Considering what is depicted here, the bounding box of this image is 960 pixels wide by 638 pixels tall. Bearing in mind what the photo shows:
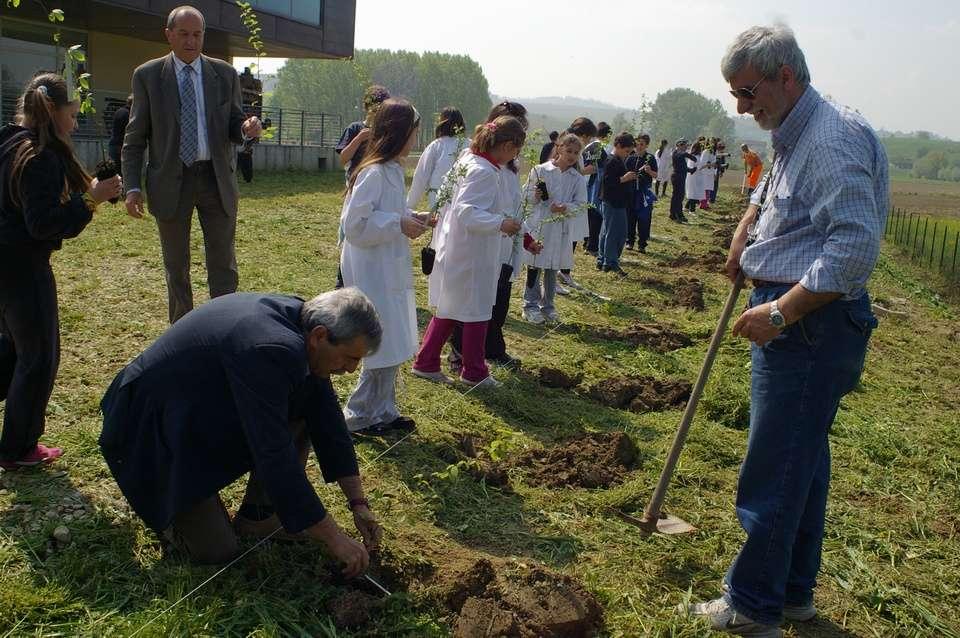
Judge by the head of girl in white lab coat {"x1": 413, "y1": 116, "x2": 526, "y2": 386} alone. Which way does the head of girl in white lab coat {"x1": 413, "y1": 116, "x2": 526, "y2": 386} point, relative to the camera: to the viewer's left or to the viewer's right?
to the viewer's right

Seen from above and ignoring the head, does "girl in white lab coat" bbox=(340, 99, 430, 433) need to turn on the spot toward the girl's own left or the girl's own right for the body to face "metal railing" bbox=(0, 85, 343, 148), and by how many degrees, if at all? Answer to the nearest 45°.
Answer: approximately 90° to the girl's own left

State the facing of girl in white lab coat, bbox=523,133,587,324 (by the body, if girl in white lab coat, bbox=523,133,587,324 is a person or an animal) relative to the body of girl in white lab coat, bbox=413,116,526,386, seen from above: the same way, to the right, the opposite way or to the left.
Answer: to the right

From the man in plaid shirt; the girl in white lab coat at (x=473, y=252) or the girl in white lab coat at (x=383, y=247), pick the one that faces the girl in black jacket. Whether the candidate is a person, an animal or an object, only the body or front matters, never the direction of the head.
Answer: the man in plaid shirt

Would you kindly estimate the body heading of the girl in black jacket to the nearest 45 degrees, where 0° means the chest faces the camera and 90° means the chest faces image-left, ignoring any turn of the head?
approximately 270°

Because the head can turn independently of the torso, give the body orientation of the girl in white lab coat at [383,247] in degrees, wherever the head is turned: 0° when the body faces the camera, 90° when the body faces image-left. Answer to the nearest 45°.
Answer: approximately 270°

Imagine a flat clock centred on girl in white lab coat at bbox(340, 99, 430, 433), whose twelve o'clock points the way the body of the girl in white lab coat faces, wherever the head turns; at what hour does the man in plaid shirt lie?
The man in plaid shirt is roughly at 2 o'clock from the girl in white lab coat.

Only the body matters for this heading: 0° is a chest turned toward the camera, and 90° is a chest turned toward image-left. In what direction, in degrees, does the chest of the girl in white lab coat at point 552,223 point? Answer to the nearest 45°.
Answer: approximately 0°

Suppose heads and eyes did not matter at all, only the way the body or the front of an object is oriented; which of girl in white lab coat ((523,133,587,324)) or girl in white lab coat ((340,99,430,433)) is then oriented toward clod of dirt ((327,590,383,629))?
girl in white lab coat ((523,133,587,324))

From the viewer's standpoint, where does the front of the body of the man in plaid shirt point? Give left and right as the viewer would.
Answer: facing to the left of the viewer

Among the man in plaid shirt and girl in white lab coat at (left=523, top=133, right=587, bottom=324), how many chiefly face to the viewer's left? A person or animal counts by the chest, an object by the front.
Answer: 1

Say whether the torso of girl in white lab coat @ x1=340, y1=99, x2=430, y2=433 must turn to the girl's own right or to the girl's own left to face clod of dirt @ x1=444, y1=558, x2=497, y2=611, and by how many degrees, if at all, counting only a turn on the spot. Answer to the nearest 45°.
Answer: approximately 90° to the girl's own right
